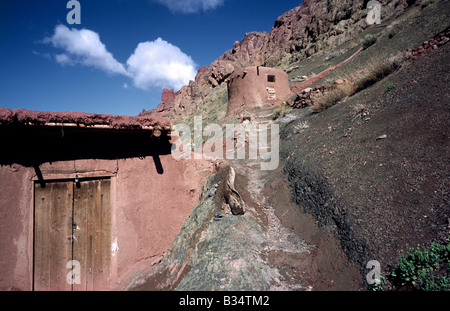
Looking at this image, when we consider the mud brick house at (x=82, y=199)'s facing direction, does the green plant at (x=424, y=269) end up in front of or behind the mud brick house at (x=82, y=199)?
in front

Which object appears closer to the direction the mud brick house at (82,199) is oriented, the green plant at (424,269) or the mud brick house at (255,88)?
the green plant

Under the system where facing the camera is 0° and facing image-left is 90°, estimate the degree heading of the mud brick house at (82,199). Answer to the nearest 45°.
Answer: approximately 0°
